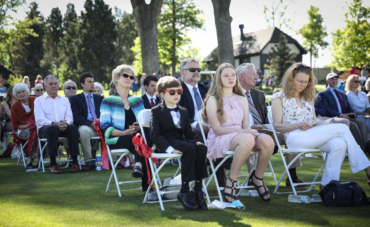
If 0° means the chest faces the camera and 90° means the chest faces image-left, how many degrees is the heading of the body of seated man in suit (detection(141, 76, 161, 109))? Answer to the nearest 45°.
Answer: approximately 315°

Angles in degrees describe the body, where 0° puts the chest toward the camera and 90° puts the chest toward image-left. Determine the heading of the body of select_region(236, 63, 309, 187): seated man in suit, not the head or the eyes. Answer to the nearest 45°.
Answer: approximately 315°

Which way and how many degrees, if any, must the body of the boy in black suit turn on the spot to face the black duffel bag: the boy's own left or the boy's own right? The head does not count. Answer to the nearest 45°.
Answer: approximately 45° to the boy's own left

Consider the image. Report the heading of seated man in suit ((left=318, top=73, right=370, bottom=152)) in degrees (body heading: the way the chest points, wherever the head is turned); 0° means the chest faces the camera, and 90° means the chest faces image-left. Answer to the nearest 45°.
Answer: approximately 315°

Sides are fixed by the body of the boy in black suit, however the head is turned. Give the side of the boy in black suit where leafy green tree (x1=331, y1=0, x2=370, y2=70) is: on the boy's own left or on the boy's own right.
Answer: on the boy's own left

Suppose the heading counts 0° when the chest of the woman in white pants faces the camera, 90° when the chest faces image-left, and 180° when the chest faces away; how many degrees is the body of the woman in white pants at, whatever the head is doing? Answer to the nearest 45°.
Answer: approximately 315°

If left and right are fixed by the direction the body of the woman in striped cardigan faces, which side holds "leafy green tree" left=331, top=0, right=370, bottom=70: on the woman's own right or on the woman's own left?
on the woman's own left

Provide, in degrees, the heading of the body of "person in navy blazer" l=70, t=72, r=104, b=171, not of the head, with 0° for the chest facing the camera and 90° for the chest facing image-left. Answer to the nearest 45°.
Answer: approximately 315°
